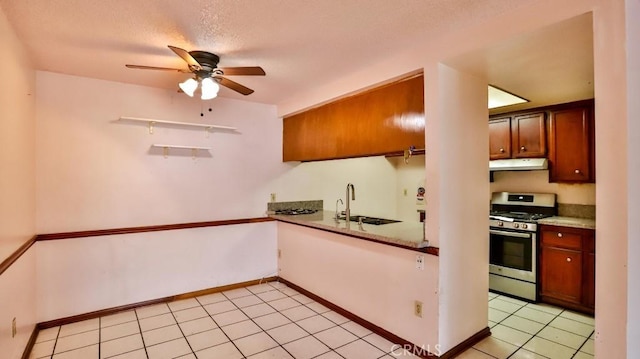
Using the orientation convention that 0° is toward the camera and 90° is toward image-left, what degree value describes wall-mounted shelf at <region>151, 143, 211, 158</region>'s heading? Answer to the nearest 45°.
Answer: approximately 0°

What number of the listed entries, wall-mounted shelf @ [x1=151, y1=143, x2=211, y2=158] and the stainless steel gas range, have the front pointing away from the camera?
0

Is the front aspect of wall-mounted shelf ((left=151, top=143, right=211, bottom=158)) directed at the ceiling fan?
yes

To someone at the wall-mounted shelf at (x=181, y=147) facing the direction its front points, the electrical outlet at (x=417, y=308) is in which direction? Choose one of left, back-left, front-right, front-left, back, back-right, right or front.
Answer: front-left

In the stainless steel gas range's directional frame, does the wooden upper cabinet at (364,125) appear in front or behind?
in front
